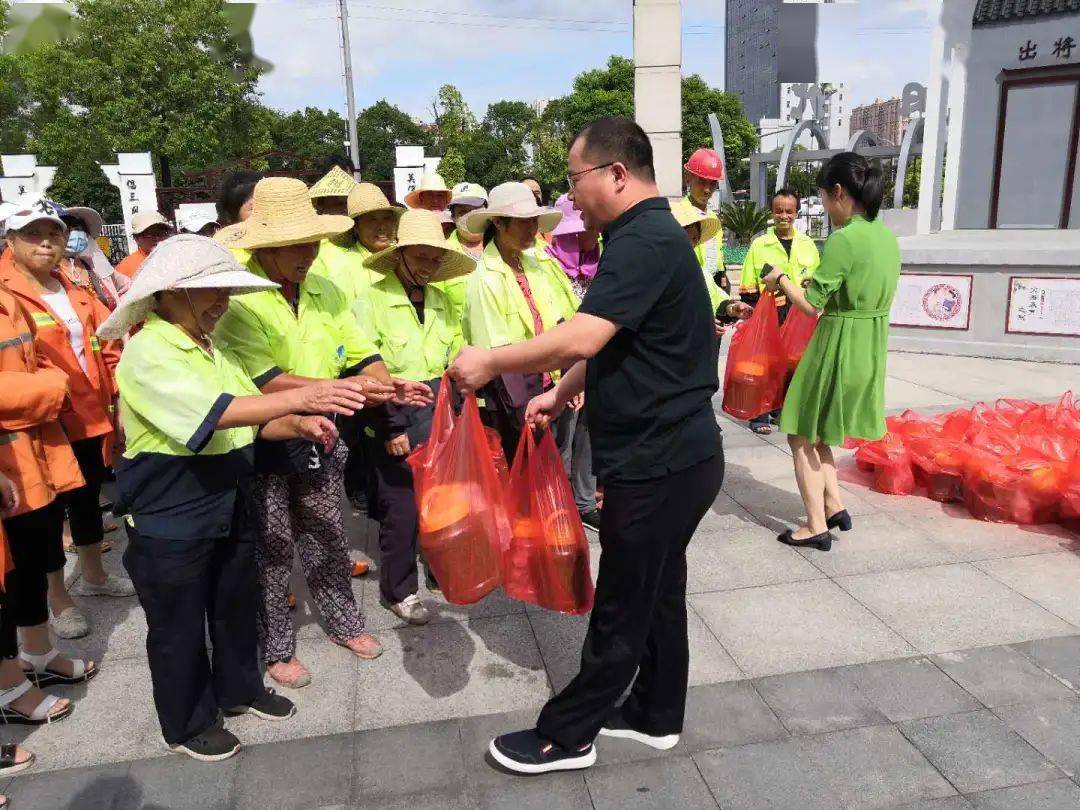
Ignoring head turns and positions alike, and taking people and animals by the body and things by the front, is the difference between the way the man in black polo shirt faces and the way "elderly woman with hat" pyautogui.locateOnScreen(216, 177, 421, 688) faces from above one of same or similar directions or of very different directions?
very different directions

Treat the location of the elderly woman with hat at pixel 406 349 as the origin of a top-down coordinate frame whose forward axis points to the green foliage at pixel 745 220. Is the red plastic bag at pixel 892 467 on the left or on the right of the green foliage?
right

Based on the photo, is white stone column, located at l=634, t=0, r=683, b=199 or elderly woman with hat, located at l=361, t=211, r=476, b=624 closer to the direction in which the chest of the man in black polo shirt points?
the elderly woman with hat

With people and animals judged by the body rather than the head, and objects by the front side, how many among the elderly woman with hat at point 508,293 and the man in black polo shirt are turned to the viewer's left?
1

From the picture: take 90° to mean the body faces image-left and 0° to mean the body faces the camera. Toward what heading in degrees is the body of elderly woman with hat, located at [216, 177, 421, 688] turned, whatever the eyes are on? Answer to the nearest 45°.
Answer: approximately 315°

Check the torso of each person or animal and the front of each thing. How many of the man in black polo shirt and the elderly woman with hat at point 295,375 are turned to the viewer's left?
1

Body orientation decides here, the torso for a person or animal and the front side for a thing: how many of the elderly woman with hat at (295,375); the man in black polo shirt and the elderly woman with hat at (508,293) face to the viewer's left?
1

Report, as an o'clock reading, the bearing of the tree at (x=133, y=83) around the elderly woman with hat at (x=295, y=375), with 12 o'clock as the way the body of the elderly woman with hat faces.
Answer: The tree is roughly at 7 o'clock from the elderly woman with hat.

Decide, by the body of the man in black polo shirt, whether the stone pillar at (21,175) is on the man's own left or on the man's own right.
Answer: on the man's own right

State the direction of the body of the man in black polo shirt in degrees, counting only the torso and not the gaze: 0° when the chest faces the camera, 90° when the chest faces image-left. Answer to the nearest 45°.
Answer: approximately 90°

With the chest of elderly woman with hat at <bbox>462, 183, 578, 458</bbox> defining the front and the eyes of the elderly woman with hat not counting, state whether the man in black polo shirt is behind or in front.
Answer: in front

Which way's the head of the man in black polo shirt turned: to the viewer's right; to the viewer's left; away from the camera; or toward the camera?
to the viewer's left

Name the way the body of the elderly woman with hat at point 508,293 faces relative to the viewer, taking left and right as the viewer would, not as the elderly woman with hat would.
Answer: facing the viewer and to the right of the viewer

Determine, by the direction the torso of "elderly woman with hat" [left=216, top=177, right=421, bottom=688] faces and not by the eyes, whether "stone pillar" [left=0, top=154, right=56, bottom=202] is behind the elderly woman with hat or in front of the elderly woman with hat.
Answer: behind

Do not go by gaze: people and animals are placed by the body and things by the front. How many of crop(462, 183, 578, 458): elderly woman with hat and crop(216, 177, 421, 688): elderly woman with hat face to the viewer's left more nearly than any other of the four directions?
0
